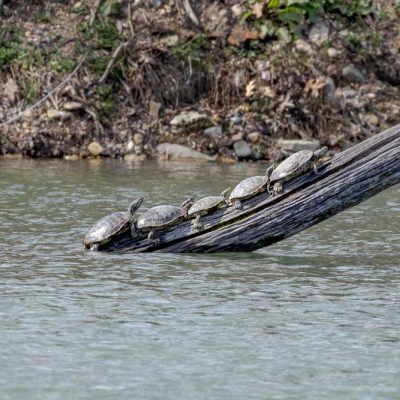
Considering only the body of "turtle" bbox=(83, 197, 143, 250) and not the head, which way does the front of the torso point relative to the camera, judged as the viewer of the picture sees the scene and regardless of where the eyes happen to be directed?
to the viewer's right

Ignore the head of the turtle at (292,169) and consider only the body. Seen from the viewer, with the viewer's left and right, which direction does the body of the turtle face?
facing to the right of the viewer

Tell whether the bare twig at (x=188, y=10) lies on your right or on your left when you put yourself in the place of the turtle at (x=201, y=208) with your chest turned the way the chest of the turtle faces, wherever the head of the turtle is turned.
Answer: on your left

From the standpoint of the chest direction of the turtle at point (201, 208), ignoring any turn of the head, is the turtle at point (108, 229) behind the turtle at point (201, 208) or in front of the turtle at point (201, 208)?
behind

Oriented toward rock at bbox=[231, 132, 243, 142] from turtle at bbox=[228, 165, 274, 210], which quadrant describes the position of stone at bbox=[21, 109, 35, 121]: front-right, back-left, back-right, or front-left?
front-left

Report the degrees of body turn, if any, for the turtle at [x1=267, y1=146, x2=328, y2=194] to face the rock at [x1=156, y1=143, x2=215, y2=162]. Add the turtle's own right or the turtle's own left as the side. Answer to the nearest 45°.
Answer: approximately 90° to the turtle's own left

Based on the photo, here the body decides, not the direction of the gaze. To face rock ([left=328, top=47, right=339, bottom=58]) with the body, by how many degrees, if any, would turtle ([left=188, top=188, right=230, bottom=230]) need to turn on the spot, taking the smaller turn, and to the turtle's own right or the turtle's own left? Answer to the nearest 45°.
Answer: approximately 90° to the turtle's own left

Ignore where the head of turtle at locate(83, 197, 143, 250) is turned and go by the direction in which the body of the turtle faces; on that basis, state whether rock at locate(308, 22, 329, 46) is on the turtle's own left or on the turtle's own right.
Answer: on the turtle's own left

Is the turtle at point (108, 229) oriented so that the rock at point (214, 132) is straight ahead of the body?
no

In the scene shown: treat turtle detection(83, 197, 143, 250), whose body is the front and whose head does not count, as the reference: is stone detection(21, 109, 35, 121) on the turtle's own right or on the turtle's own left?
on the turtle's own left

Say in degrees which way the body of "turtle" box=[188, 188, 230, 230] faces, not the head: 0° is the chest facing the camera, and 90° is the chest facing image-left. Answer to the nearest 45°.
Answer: approximately 270°

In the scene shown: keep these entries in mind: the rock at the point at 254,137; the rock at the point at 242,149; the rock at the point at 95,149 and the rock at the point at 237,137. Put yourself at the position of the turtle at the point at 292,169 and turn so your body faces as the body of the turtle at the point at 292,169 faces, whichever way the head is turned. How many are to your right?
0

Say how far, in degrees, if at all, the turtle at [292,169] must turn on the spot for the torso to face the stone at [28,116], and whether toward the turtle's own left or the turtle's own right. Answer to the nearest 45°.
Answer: approximately 135° to the turtle's own left

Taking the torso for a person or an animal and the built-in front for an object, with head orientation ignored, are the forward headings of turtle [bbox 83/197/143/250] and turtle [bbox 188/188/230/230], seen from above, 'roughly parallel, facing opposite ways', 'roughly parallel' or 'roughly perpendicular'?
roughly parallel

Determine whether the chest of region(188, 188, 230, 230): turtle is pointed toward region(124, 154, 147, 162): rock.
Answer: no

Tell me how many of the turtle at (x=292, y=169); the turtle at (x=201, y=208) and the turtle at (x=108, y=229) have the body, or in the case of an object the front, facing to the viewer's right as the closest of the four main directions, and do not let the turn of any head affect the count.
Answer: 3

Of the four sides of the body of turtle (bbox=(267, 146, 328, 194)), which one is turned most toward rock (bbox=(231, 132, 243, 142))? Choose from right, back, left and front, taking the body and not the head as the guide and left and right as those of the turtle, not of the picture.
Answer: left

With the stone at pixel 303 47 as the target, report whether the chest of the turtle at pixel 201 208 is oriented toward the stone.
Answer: no
